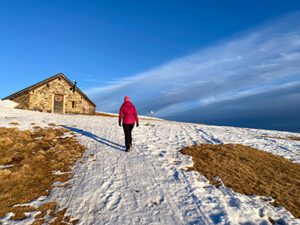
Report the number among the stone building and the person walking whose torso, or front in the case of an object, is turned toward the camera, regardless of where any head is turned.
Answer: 1

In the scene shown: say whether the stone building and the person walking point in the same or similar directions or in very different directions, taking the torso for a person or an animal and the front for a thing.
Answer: very different directions

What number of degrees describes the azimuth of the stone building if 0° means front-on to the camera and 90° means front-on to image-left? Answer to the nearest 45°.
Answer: approximately 0°

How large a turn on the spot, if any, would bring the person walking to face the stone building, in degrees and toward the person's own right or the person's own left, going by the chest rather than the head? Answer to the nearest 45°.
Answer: approximately 45° to the person's own left

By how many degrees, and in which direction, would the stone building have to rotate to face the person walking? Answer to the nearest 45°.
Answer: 0° — it already faces them

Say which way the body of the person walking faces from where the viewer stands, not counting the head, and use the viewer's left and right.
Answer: facing away from the viewer
